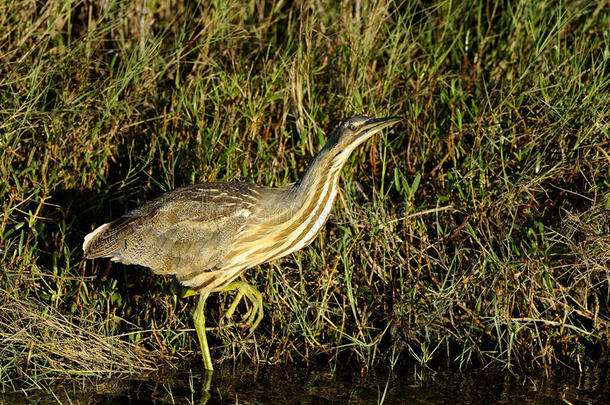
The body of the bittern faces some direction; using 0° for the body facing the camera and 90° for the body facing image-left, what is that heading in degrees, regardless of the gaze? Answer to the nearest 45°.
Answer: approximately 270°
